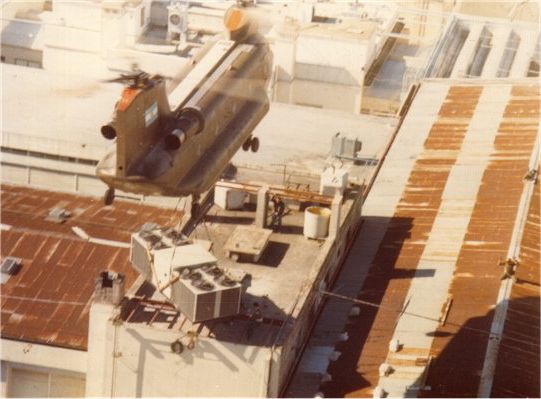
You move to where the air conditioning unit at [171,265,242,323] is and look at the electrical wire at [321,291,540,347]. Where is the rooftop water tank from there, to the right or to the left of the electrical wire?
left

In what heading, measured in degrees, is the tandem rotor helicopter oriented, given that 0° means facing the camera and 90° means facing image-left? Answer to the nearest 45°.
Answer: approximately 225°

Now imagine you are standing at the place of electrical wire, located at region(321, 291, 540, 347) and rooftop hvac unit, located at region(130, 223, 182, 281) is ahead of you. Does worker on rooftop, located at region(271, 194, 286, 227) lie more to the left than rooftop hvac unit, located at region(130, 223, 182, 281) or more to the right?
right

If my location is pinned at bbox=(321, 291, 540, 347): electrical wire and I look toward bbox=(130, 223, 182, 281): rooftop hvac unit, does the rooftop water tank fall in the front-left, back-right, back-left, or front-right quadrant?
front-right

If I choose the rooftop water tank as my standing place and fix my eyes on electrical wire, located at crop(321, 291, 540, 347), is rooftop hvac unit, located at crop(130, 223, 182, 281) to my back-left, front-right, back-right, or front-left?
back-right
